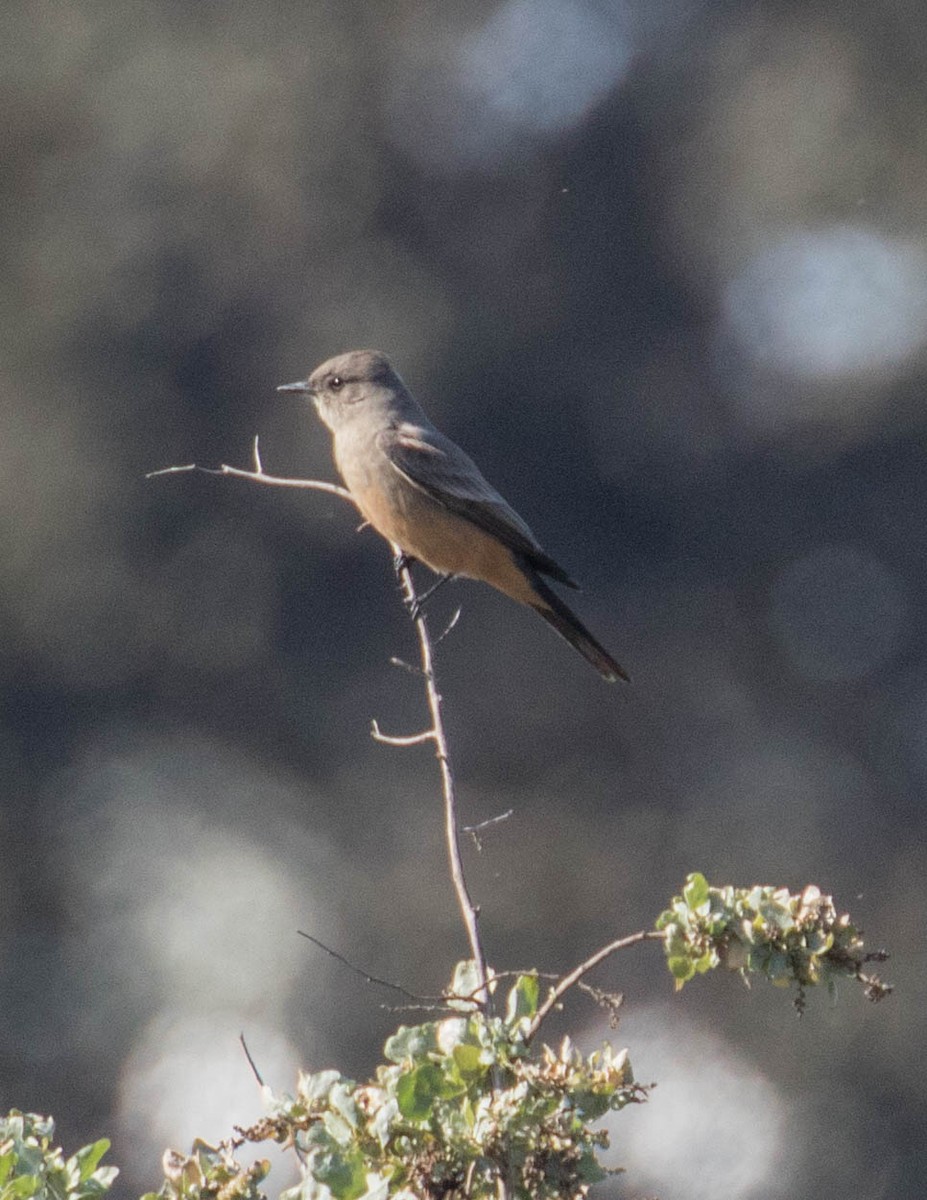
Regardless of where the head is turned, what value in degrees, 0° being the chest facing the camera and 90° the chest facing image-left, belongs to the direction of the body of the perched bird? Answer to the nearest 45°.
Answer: approximately 90°
